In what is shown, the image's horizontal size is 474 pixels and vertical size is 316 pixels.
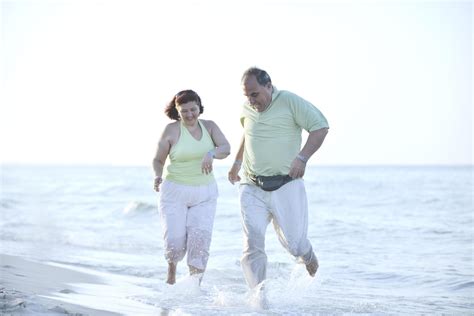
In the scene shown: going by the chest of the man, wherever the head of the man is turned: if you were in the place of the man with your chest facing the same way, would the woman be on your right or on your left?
on your right

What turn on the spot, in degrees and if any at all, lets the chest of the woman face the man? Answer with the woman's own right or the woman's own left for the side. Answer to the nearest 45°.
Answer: approximately 45° to the woman's own left

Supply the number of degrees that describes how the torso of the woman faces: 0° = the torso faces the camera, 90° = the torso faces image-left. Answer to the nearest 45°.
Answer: approximately 0°

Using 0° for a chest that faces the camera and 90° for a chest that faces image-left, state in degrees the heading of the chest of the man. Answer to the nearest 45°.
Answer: approximately 45°
